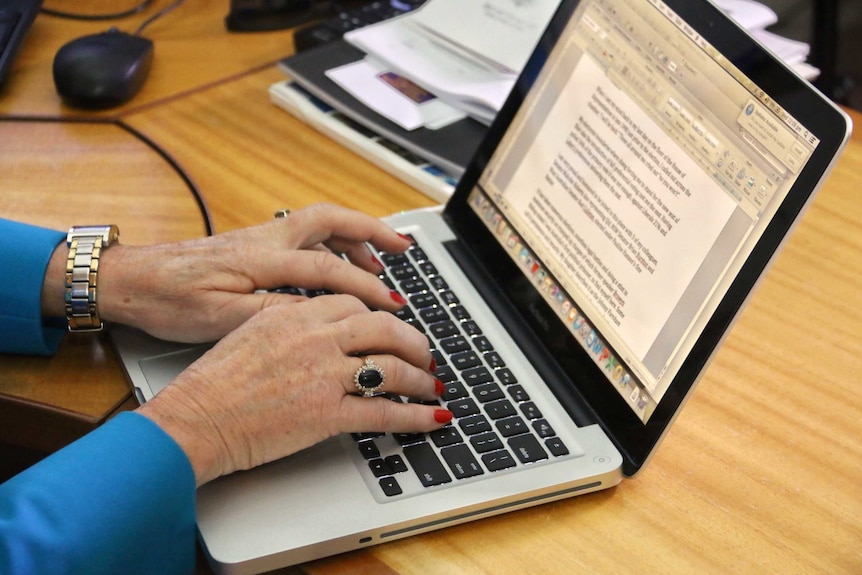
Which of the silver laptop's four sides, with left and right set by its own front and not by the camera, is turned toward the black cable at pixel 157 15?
right

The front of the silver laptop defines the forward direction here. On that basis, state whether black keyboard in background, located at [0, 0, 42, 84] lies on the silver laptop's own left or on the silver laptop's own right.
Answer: on the silver laptop's own right

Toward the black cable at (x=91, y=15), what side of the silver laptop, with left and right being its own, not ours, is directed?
right

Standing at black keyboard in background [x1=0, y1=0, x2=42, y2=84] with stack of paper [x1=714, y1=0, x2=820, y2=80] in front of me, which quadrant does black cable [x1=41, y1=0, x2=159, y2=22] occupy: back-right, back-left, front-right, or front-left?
front-left

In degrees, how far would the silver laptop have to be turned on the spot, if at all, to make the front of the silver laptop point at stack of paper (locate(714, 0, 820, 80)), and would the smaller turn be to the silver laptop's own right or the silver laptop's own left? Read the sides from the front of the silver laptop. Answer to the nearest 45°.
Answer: approximately 135° to the silver laptop's own right

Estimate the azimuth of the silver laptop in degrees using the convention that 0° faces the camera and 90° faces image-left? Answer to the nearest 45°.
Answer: approximately 45°

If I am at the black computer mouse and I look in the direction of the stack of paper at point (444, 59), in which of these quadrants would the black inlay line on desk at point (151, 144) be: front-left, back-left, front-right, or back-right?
front-right
